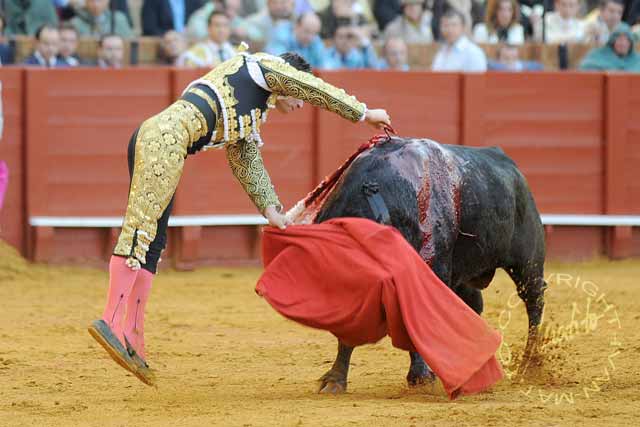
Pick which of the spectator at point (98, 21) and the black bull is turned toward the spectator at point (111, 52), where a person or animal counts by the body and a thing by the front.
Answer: the spectator at point (98, 21)

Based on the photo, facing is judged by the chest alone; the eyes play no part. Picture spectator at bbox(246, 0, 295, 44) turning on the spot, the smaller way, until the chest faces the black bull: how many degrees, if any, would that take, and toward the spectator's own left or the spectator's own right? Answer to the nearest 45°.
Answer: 0° — they already face it

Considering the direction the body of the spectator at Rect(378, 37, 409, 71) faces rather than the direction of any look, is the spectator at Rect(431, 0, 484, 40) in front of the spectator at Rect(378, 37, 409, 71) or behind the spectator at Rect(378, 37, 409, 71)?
behind

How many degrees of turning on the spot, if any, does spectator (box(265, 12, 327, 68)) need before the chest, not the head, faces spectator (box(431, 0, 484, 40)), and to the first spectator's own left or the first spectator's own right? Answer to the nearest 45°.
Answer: approximately 135° to the first spectator's own left

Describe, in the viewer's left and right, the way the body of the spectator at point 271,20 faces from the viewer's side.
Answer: facing the viewer

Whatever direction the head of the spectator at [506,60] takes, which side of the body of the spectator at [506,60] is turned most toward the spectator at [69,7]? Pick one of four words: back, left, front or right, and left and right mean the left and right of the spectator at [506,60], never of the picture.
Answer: right

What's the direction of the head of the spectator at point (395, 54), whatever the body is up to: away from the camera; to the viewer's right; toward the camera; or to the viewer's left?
toward the camera

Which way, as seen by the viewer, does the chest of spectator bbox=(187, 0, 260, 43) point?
toward the camera

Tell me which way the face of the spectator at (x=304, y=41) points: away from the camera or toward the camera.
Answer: toward the camera

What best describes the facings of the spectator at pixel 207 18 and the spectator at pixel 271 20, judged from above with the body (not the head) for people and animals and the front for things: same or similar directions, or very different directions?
same or similar directions

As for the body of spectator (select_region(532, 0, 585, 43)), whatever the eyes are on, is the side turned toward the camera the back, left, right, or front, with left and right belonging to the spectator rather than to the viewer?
front

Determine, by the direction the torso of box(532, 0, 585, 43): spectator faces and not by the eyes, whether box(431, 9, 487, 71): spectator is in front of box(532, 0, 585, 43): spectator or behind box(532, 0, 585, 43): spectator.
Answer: in front

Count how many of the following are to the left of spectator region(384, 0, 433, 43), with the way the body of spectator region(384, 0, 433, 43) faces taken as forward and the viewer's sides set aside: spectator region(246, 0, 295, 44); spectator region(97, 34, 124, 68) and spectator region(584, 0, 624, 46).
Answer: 1
